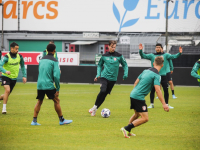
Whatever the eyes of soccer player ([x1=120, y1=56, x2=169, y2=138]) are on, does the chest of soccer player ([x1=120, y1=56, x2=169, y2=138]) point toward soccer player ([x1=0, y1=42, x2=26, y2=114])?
no
